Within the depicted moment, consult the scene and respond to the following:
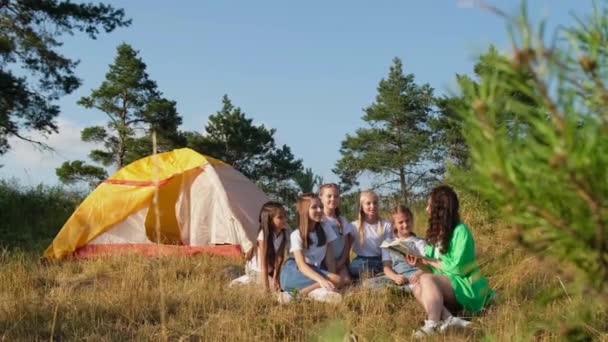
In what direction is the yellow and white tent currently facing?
toward the camera

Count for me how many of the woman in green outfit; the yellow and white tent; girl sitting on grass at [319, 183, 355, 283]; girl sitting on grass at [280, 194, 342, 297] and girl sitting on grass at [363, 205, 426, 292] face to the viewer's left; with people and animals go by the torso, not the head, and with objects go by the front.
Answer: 1

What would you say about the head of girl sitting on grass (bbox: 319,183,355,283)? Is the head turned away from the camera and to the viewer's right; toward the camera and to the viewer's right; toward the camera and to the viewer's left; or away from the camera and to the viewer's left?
toward the camera and to the viewer's right

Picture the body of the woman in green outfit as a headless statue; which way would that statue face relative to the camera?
to the viewer's left

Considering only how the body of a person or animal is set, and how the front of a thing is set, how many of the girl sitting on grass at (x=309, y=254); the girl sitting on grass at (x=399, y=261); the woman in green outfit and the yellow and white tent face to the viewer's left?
1

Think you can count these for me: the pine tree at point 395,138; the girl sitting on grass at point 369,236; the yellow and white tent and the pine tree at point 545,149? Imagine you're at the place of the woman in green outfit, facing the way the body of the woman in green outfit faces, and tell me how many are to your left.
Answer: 1

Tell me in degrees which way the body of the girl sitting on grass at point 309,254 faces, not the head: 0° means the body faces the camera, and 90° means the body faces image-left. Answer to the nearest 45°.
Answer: approximately 315°

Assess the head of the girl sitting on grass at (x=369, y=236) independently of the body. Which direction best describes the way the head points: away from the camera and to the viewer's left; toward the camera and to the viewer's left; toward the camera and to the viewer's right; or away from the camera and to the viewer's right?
toward the camera and to the viewer's right

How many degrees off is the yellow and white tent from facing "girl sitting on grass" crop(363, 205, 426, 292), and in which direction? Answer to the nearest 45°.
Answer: approximately 45° to its left

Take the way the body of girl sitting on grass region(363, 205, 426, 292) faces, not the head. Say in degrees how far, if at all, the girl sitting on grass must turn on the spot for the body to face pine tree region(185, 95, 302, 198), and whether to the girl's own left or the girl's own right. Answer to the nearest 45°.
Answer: approximately 180°

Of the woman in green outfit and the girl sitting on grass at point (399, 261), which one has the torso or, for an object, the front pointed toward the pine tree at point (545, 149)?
the girl sitting on grass

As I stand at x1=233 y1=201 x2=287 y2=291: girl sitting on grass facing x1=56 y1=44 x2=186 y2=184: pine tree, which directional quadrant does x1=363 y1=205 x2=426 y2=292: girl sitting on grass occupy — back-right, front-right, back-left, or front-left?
back-right

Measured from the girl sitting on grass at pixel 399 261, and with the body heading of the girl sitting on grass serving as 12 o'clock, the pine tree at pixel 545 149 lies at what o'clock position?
The pine tree is roughly at 12 o'clock from the girl sitting on grass.

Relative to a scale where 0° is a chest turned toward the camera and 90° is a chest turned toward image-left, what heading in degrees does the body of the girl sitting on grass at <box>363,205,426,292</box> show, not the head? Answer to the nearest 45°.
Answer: approximately 0°
